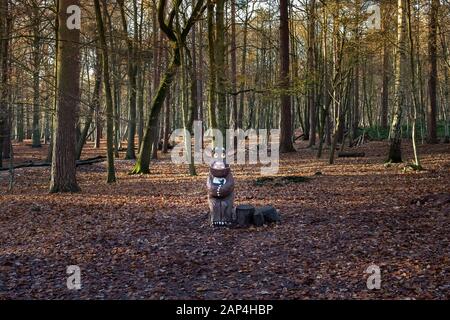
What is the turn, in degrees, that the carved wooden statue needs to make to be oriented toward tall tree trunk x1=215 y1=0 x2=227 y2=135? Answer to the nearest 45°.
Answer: approximately 180°

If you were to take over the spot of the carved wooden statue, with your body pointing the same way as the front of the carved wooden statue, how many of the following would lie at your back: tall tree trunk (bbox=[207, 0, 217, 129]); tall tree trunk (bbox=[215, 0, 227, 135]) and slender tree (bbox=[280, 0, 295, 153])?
3

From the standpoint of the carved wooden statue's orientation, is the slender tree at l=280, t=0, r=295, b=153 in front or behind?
behind

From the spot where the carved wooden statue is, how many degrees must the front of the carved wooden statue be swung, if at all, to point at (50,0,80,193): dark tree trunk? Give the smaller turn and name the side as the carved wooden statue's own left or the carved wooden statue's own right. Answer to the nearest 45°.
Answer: approximately 135° to the carved wooden statue's own right

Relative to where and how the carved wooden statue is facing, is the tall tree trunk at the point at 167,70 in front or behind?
behind

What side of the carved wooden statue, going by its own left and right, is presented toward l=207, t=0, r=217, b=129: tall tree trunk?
back

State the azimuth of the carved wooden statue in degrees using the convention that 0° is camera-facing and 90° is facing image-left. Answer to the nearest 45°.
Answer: approximately 0°

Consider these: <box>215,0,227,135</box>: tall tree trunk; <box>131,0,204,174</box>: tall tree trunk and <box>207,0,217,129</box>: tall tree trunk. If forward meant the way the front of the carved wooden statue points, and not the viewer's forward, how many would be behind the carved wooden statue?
3
